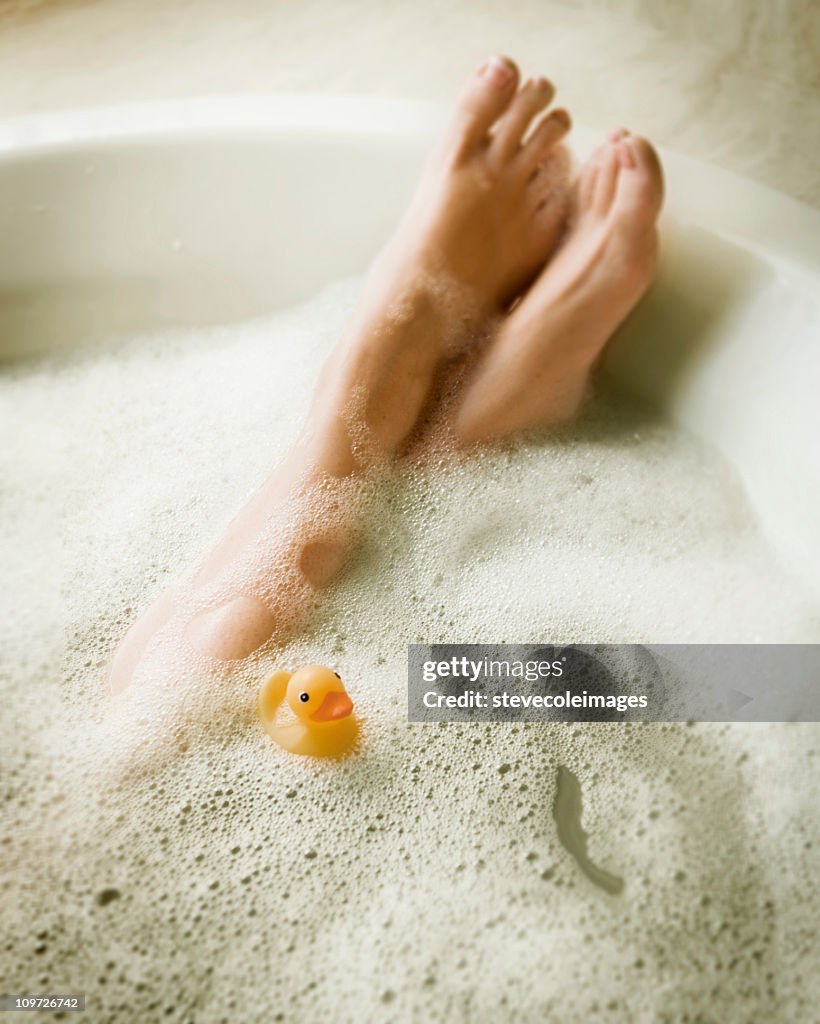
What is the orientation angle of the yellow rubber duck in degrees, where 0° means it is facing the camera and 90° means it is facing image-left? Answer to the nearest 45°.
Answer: approximately 315°
